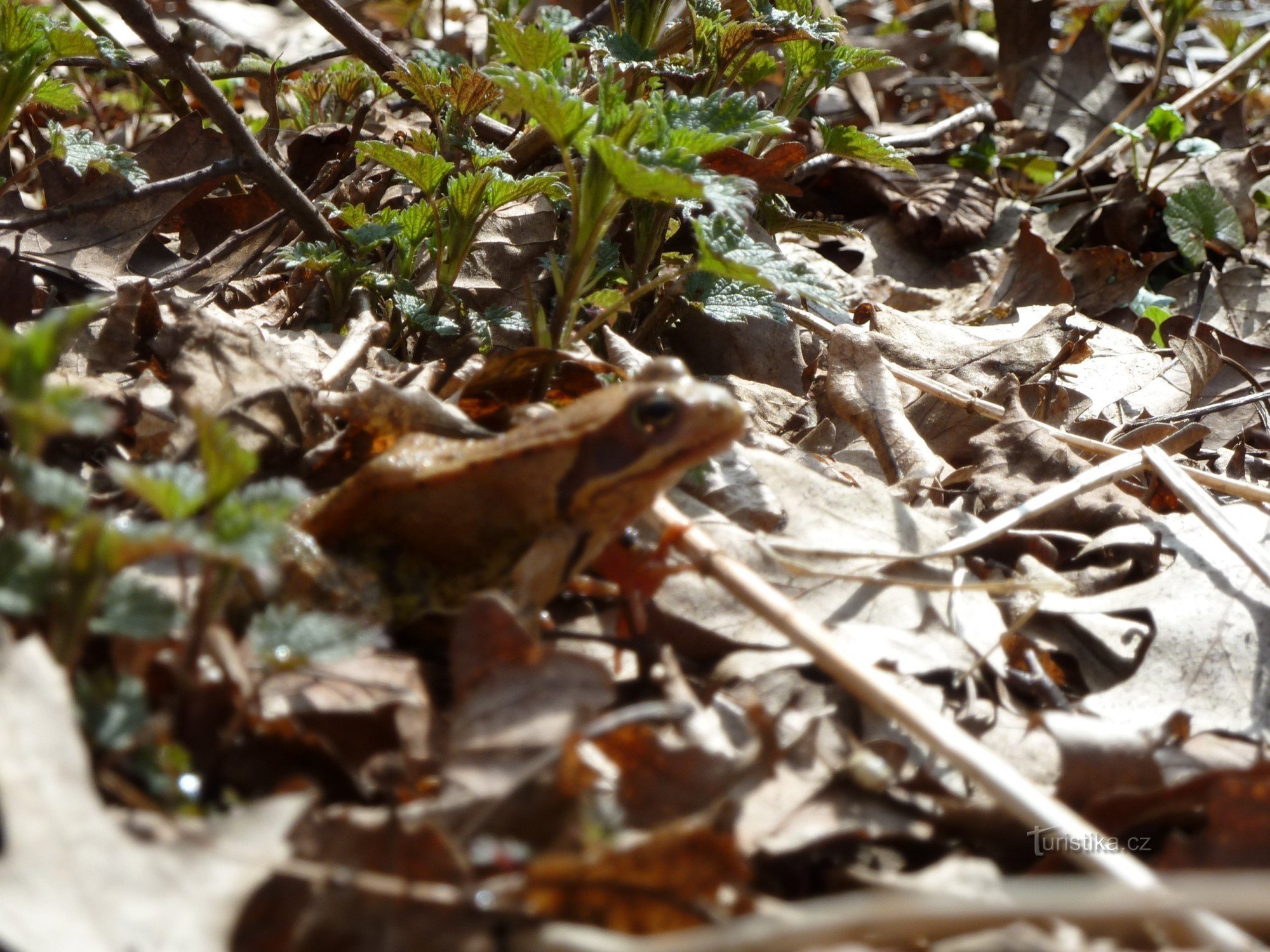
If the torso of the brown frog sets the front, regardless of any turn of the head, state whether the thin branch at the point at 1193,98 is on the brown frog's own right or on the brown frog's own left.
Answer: on the brown frog's own left

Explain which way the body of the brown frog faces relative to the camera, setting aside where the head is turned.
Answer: to the viewer's right

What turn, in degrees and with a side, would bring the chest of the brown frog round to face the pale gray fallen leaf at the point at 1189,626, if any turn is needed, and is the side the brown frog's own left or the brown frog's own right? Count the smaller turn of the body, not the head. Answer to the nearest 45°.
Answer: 0° — it already faces it

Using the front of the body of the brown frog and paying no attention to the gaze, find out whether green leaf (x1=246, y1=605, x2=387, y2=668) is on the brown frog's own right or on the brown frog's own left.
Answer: on the brown frog's own right

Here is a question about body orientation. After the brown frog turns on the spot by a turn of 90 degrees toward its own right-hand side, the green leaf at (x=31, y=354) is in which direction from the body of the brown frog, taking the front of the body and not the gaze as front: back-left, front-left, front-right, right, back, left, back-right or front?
front-right

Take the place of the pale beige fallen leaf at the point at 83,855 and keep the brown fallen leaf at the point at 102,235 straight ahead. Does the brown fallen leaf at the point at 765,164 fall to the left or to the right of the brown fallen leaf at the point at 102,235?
right

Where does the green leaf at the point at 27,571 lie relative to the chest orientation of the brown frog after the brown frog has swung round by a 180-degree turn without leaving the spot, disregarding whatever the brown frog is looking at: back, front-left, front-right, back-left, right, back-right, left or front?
front-left

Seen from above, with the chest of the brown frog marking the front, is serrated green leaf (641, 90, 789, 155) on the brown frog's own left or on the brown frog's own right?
on the brown frog's own left

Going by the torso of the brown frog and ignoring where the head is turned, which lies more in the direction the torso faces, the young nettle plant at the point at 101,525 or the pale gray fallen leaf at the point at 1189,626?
the pale gray fallen leaf

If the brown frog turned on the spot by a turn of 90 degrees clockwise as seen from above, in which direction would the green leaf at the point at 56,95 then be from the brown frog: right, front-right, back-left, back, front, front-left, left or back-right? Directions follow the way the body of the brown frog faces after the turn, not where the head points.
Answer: back-right
